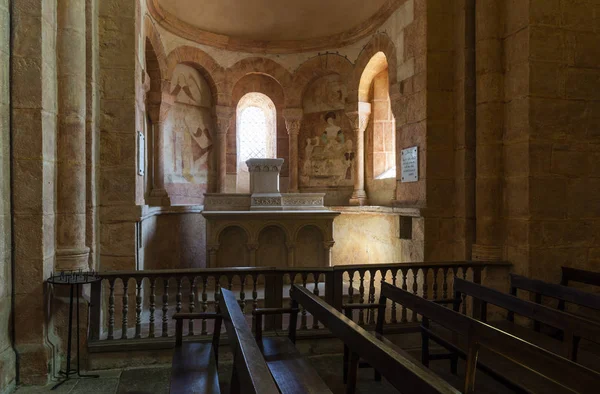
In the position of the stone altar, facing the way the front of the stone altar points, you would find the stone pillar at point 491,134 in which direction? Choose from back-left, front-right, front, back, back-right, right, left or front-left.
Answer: front-left

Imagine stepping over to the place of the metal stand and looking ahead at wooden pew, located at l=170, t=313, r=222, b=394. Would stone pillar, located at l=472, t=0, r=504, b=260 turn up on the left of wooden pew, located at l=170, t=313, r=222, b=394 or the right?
left

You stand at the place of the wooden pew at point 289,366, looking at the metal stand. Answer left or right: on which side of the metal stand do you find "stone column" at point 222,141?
right

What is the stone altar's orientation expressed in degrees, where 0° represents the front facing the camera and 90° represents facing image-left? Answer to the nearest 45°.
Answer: approximately 0°

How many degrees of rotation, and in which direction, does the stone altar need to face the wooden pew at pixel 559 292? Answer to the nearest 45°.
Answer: approximately 45° to its left

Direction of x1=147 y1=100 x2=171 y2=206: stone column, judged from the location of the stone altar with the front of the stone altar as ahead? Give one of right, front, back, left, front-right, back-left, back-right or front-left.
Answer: back-right

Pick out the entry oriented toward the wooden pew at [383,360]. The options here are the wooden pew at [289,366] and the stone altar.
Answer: the stone altar

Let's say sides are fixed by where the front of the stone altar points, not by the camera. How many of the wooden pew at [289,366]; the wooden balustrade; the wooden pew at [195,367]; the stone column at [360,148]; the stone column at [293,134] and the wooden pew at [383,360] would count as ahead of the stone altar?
4

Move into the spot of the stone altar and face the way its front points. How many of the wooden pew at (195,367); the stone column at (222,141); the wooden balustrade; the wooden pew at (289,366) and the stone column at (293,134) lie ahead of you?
3
